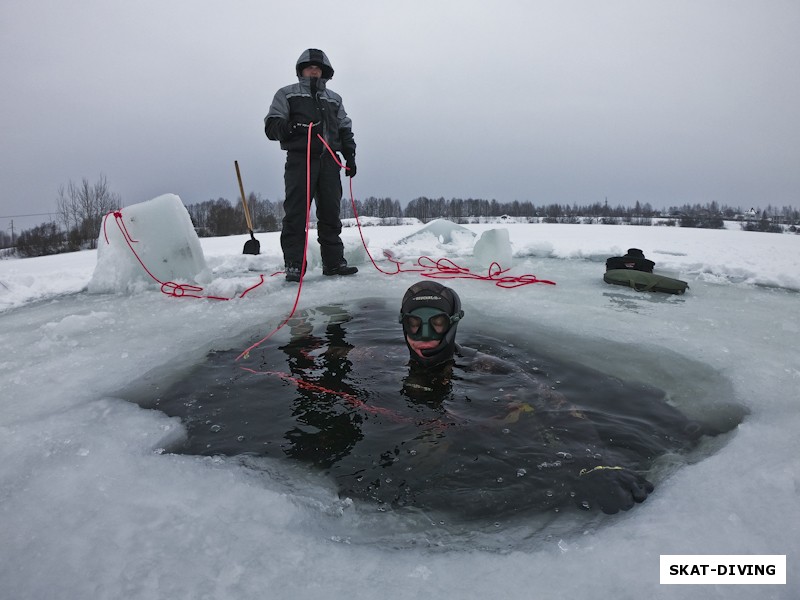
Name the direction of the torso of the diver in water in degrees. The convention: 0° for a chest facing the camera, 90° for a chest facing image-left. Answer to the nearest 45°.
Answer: approximately 0°

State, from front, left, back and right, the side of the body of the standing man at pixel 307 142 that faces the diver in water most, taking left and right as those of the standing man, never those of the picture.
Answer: front

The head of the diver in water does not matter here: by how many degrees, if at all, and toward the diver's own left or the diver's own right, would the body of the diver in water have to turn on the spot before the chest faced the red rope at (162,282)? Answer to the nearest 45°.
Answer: approximately 135° to the diver's own right

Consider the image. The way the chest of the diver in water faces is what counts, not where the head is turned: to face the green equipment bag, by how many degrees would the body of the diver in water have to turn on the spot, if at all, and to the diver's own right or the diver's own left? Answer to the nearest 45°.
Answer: approximately 180°

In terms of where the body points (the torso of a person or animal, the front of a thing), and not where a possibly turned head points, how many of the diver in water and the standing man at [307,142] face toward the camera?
2

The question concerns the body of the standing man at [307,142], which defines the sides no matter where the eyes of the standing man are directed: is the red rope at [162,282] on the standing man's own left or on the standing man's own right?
on the standing man's own right

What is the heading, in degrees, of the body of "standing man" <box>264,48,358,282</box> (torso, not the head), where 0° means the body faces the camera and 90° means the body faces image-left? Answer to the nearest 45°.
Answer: approximately 0°

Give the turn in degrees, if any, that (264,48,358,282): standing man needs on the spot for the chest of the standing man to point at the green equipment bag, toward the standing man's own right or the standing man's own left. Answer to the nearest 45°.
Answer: approximately 90° to the standing man's own left
